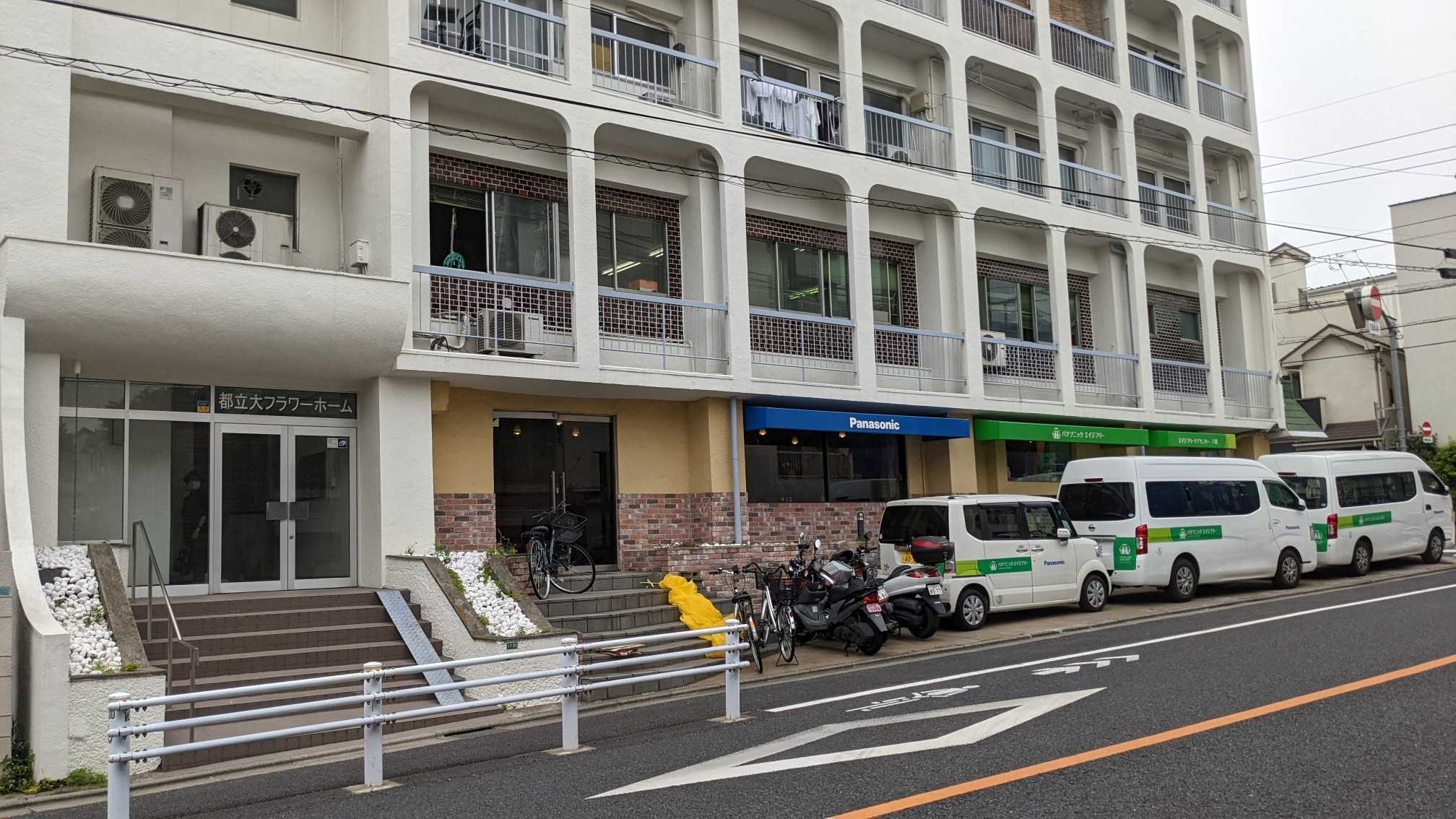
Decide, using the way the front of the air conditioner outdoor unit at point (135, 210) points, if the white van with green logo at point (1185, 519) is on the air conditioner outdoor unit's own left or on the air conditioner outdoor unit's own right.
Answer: on the air conditioner outdoor unit's own left

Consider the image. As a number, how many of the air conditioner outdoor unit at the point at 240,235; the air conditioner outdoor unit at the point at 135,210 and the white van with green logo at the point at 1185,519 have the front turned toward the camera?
2

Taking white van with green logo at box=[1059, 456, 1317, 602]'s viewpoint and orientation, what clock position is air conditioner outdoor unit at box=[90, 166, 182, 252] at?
The air conditioner outdoor unit is roughly at 6 o'clock from the white van with green logo.

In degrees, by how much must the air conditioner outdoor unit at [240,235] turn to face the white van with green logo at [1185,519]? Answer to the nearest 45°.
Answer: approximately 90° to its left

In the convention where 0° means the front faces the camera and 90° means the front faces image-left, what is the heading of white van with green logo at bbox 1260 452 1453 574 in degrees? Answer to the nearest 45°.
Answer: approximately 225°

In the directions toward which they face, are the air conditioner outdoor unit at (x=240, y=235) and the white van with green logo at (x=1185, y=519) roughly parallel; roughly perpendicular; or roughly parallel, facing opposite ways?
roughly perpendicular

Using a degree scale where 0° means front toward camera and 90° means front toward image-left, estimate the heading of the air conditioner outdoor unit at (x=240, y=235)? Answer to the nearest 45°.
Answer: approximately 0°

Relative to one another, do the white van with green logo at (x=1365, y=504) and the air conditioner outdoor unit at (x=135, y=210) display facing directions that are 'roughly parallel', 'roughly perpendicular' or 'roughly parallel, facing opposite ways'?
roughly perpendicular

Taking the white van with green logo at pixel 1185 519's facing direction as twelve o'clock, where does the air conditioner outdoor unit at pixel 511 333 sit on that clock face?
The air conditioner outdoor unit is roughly at 6 o'clock from the white van with green logo.

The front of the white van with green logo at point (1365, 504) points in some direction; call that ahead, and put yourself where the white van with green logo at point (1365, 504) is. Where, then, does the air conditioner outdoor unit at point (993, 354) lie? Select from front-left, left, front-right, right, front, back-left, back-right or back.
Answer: back

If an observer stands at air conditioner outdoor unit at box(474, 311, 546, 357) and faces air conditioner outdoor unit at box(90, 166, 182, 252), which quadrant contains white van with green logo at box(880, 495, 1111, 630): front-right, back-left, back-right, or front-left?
back-left

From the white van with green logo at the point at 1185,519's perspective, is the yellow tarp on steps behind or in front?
behind
